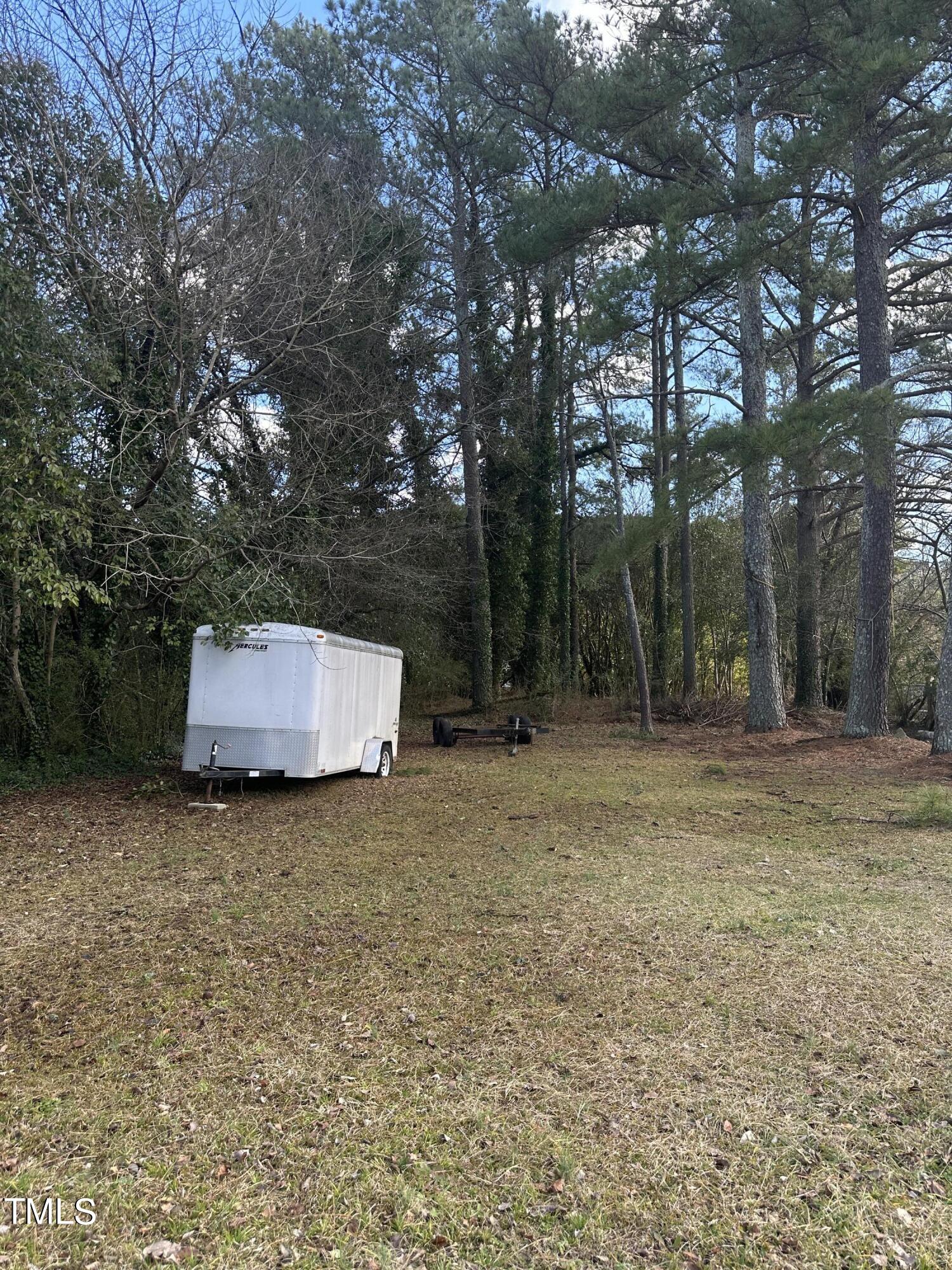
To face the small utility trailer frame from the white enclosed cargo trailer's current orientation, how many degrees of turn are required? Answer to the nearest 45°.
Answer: approximately 180°

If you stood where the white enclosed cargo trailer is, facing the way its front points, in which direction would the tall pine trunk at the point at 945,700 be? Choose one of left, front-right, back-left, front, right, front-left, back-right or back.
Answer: back-left

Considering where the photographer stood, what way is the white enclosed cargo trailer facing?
facing the viewer and to the left of the viewer
